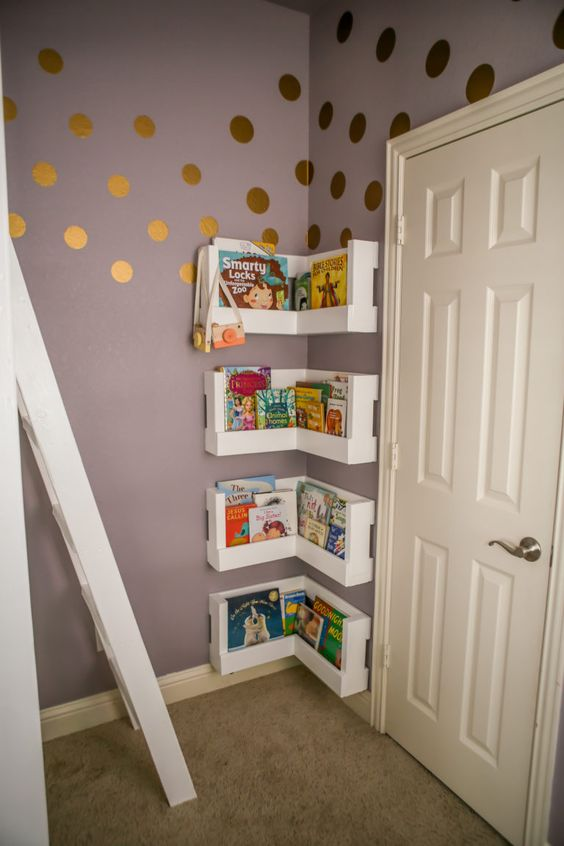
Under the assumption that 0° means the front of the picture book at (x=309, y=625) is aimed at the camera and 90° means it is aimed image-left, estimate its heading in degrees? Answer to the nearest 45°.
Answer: approximately 45°

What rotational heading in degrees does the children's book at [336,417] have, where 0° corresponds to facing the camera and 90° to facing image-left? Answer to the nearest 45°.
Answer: approximately 45°

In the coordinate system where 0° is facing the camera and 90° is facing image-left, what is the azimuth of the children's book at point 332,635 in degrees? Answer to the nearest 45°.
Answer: approximately 45°

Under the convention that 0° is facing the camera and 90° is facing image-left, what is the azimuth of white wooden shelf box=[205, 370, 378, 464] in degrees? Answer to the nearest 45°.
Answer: approximately 0°

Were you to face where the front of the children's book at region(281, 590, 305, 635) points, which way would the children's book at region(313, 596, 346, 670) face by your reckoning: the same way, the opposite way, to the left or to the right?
to the right

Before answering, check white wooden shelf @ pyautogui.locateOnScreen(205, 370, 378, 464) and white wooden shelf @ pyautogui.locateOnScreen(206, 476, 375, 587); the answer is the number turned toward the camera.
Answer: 2

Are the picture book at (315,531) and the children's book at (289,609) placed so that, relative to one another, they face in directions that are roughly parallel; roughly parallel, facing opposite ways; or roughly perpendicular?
roughly perpendicular

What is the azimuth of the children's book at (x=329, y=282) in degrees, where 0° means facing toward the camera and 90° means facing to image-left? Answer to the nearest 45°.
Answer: approximately 45°

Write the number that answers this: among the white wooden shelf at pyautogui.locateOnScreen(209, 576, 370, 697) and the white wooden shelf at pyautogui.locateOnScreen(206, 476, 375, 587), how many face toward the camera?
2
